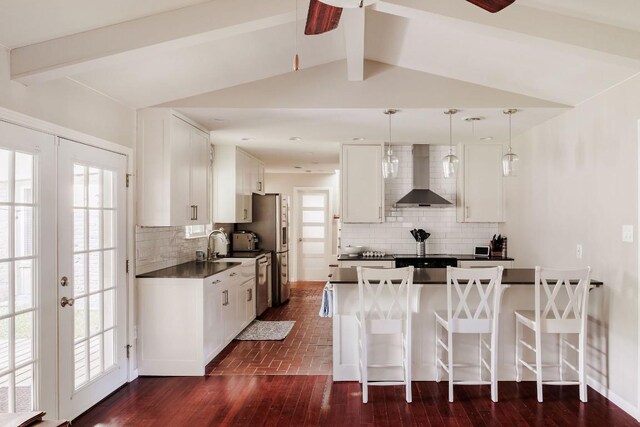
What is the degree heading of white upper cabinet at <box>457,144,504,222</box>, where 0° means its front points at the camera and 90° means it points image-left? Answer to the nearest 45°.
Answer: approximately 0°

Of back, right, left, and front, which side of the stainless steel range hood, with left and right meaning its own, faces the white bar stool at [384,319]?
front

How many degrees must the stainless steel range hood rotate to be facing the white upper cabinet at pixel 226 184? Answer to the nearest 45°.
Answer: approximately 90° to its right

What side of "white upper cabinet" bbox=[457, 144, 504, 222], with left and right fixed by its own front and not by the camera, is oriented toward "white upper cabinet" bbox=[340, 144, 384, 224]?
right

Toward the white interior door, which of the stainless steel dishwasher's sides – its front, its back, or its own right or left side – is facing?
left

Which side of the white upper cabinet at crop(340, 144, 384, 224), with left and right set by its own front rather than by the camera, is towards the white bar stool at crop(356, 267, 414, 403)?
front

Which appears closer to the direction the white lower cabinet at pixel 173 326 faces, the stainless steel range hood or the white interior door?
the stainless steel range hood

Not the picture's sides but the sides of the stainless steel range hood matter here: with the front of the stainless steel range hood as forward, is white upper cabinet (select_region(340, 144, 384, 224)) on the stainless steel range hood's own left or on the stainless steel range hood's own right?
on the stainless steel range hood's own right

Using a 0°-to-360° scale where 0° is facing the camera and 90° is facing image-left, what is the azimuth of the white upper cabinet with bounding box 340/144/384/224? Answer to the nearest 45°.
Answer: approximately 0°

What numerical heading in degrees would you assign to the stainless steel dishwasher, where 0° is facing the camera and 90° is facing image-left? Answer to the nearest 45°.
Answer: approximately 270°

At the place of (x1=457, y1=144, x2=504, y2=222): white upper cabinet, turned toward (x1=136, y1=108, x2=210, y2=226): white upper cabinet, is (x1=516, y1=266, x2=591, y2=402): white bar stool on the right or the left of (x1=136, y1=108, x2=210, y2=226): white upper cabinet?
left

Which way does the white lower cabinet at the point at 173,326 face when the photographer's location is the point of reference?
facing to the right of the viewer
